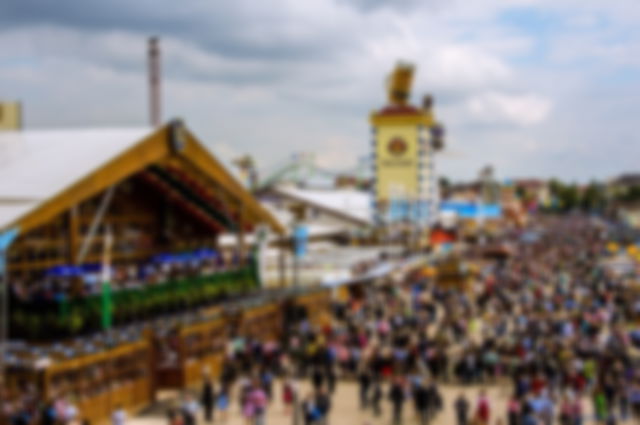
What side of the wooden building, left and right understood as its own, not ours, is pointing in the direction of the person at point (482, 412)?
front

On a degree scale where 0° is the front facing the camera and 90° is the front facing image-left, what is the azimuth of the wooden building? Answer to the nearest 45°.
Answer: approximately 315°

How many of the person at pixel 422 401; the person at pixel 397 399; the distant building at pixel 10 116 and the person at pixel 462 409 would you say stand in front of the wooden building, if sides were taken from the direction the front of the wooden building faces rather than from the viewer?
3

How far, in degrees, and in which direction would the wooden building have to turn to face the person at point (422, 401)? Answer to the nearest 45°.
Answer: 0° — it already faces them

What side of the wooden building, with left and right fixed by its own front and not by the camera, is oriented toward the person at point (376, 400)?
front

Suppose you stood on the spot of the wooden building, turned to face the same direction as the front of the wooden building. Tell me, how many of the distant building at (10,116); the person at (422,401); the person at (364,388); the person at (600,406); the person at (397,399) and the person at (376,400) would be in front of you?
5

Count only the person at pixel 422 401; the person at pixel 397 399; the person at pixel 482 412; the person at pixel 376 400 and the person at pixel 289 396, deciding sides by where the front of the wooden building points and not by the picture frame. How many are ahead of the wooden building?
5

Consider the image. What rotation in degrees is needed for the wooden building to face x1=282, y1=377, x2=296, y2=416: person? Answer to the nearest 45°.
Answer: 0° — it already faces them

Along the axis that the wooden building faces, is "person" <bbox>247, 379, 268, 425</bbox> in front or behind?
in front

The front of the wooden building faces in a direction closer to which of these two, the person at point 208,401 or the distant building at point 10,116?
the person

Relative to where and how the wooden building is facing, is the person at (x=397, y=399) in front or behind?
in front

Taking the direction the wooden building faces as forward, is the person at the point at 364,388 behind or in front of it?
in front

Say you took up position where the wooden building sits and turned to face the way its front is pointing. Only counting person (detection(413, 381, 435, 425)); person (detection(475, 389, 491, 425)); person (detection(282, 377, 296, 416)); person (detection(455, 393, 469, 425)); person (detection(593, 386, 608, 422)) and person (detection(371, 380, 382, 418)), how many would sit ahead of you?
6
